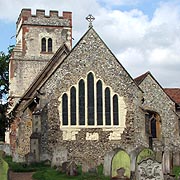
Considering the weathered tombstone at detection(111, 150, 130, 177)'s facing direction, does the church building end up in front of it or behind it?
behind

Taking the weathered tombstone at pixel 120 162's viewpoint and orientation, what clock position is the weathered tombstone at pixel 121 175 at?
the weathered tombstone at pixel 121 175 is roughly at 12 o'clock from the weathered tombstone at pixel 120 162.

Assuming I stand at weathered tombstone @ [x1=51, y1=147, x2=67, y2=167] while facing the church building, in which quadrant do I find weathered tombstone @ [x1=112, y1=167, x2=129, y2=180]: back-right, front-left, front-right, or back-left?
back-right

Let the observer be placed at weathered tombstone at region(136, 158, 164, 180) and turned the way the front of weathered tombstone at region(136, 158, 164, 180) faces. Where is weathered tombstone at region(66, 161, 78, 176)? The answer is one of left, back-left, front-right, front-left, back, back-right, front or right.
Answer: back-right

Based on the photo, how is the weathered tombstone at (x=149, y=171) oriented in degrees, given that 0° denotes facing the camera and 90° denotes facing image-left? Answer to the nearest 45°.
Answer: approximately 0°

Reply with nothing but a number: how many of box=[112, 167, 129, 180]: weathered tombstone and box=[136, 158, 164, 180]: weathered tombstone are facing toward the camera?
2

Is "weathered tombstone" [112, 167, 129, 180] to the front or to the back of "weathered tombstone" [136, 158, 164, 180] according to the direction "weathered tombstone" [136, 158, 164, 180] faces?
to the back

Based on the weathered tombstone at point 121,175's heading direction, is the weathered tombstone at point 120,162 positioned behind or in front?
behind

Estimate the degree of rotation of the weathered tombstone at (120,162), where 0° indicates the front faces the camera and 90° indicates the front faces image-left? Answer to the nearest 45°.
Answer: approximately 0°

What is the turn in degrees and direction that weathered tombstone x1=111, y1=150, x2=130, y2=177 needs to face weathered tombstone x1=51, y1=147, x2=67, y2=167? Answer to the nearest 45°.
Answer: approximately 135° to its right
